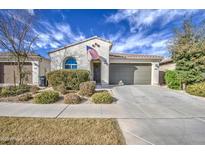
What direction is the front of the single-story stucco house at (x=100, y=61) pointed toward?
toward the camera

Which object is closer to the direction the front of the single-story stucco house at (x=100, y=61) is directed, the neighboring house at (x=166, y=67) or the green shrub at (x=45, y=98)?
the green shrub

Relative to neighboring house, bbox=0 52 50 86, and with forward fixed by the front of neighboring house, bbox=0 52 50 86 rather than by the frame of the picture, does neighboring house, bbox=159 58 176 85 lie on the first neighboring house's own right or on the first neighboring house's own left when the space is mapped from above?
on the first neighboring house's own left

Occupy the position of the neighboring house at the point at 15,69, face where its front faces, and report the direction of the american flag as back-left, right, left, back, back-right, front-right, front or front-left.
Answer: front-left

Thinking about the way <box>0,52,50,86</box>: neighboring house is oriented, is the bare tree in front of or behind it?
in front

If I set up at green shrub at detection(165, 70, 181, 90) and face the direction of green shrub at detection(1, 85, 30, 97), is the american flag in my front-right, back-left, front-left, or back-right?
front-right

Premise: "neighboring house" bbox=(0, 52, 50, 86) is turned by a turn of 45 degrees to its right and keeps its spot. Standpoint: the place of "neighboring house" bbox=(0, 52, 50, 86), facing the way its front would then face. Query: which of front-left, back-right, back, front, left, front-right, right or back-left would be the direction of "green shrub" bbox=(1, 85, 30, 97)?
front-left

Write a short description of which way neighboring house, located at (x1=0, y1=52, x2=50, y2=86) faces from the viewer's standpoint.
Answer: facing the viewer

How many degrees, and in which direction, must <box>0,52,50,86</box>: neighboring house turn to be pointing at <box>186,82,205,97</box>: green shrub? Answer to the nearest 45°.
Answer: approximately 45° to its left

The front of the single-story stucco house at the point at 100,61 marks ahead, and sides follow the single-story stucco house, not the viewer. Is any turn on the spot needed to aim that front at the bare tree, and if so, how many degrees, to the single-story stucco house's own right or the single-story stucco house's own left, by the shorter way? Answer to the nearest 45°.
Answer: approximately 90° to the single-story stucco house's own right

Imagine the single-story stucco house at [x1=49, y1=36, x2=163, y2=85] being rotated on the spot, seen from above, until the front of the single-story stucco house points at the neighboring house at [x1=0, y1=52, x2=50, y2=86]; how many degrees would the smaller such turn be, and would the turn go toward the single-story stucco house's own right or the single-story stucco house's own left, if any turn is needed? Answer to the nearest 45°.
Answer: approximately 90° to the single-story stucco house's own right

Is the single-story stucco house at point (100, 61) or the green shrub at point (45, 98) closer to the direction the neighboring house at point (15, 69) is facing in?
the green shrub

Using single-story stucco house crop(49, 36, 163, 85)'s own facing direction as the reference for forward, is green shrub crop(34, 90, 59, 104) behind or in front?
in front

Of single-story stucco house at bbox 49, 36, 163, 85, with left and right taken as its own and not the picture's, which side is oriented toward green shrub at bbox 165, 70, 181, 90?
left

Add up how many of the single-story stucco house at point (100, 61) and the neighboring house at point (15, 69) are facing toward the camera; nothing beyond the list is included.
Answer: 2
